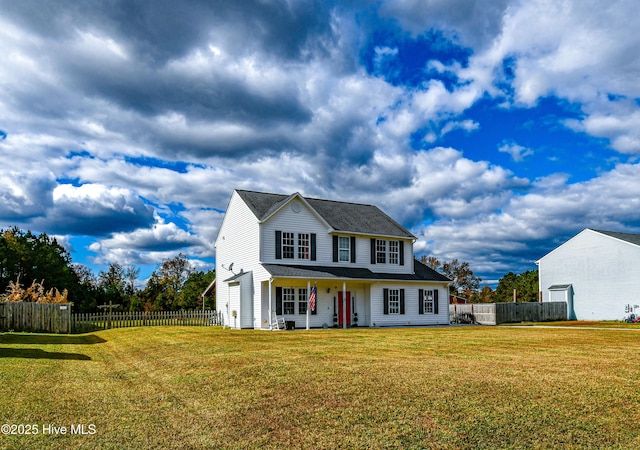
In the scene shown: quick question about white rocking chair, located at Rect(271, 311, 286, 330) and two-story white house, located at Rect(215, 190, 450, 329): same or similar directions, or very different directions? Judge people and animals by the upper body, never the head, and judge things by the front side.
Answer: same or similar directions

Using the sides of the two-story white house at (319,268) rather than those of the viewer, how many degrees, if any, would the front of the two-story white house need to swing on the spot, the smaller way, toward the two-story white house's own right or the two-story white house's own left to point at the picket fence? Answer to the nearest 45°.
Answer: approximately 135° to the two-story white house's own right

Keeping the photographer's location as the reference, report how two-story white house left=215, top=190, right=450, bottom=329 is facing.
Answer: facing the viewer and to the right of the viewer

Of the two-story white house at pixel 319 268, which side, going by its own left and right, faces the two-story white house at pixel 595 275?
left

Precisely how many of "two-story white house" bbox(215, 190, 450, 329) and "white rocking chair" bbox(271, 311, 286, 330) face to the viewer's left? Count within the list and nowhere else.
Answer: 0

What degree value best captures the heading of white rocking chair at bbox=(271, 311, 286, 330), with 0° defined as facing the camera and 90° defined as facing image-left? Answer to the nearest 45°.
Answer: approximately 315°
